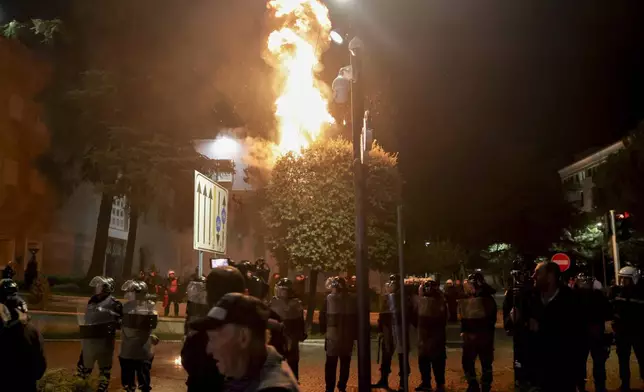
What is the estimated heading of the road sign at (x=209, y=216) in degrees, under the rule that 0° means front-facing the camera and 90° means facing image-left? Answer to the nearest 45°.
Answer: approximately 315°
